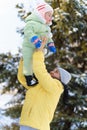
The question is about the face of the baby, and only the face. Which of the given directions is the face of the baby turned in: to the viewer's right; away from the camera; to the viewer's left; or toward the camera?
to the viewer's right

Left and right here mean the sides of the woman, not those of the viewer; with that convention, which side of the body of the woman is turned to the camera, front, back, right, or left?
left
